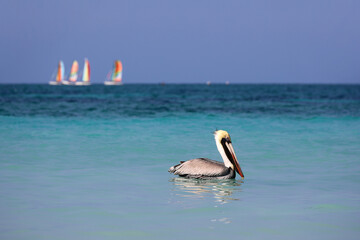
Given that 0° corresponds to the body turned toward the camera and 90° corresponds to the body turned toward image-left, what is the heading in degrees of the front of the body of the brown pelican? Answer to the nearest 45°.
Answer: approximately 270°
